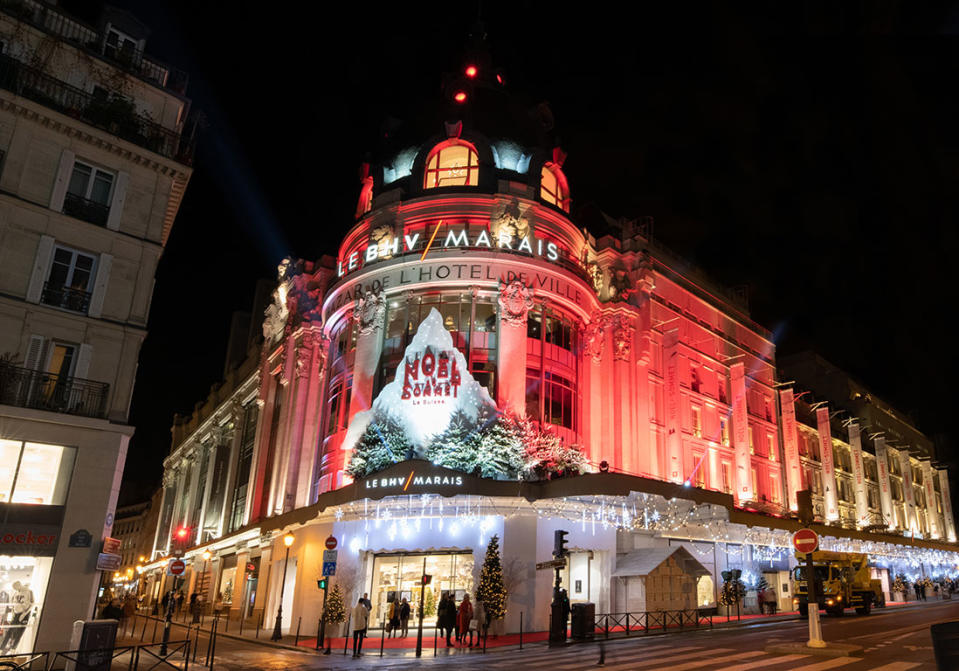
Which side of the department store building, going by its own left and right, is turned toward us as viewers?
front

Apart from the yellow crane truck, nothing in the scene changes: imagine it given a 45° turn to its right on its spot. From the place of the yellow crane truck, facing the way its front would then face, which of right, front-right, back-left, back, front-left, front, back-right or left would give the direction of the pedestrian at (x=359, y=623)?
front-left

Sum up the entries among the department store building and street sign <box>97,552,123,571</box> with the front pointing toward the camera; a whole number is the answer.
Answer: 2

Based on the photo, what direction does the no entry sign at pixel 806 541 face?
toward the camera

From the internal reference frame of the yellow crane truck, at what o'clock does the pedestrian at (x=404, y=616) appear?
The pedestrian is roughly at 12 o'clock from the yellow crane truck.

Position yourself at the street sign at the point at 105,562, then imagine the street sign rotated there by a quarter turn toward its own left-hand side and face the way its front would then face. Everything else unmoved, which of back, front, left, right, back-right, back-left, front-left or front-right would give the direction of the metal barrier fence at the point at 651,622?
front

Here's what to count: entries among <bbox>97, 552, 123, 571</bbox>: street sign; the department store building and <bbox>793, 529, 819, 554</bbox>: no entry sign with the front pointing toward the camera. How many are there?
3

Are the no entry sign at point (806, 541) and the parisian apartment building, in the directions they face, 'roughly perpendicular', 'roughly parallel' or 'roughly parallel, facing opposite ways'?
roughly perpendicular

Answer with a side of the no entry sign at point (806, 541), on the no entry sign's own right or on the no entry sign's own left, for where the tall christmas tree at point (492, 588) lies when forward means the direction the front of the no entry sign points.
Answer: on the no entry sign's own right

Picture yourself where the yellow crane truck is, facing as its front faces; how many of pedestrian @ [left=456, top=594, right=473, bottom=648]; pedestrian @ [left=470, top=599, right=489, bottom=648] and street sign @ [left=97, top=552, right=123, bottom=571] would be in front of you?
3

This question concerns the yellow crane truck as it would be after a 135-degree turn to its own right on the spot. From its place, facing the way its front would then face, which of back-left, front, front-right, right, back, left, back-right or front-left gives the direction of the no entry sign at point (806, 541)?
back

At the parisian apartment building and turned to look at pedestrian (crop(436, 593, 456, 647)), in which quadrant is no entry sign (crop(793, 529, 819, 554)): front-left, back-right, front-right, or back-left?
front-right

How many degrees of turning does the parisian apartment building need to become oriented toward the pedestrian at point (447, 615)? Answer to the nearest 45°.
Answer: approximately 45° to its left

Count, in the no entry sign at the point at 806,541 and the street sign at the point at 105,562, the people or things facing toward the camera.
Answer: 2
